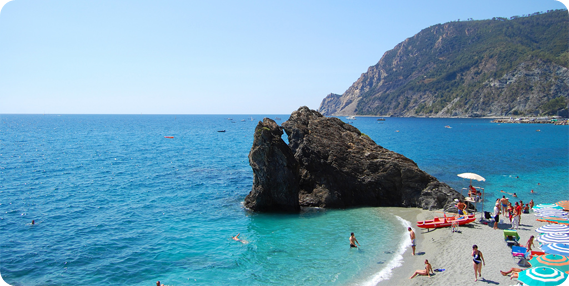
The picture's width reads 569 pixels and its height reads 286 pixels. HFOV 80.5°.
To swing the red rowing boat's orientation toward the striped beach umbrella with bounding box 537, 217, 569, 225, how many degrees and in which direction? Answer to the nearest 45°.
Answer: approximately 180°

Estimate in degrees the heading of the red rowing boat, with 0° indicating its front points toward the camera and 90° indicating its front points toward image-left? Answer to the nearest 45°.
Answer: approximately 90°

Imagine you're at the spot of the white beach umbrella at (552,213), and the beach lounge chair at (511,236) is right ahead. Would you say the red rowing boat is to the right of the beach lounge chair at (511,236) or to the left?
right

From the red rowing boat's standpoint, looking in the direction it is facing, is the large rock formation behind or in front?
in front

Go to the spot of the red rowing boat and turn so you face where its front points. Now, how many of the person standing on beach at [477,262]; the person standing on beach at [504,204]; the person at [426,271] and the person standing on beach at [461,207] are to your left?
2

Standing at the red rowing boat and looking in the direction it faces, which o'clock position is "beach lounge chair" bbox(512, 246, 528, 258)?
The beach lounge chair is roughly at 8 o'clock from the red rowing boat.

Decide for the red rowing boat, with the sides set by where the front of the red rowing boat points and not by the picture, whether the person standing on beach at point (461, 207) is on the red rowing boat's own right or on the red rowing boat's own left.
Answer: on the red rowing boat's own right

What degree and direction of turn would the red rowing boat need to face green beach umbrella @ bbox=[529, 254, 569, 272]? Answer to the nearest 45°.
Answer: approximately 135° to its left

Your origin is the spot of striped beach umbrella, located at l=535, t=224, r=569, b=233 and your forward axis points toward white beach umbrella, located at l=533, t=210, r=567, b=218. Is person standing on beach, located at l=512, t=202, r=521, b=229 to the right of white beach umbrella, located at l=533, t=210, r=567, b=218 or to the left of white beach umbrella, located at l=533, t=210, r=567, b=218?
left

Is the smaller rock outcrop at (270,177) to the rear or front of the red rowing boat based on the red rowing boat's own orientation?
to the front

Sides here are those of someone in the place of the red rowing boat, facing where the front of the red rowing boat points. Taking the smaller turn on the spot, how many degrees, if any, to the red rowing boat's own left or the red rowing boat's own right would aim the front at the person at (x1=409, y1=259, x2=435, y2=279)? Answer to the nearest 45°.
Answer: approximately 90° to the red rowing boat's own left

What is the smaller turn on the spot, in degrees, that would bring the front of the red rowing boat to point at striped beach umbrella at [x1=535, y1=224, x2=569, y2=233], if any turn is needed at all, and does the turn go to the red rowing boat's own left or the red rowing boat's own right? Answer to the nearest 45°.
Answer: approximately 180°
